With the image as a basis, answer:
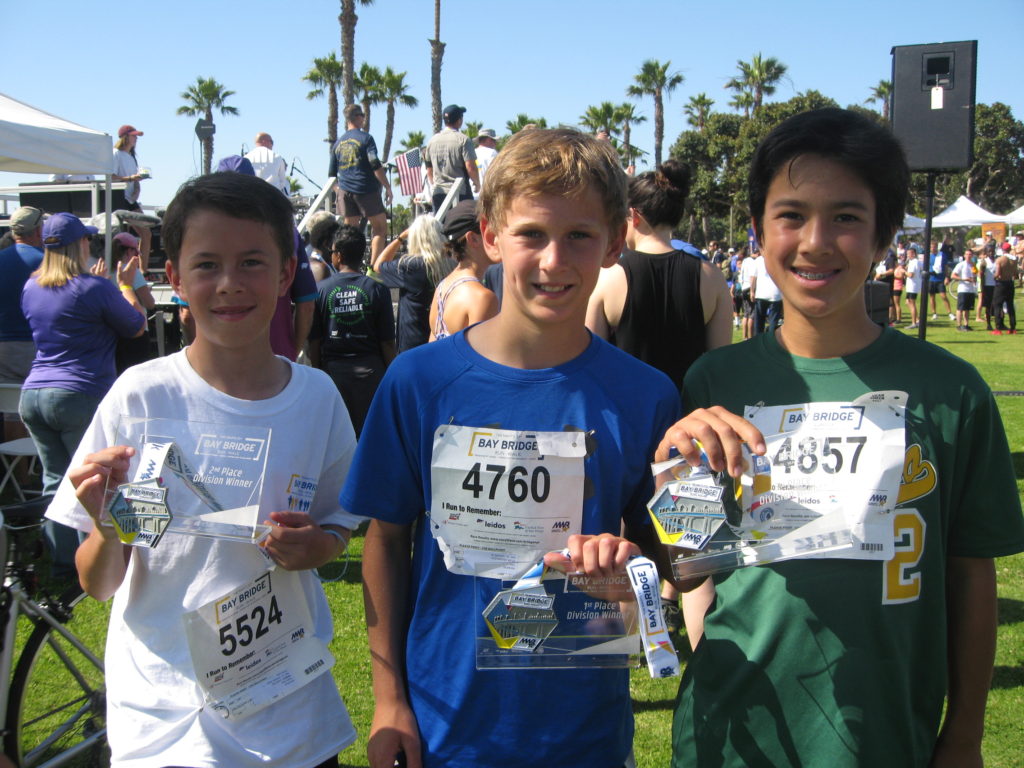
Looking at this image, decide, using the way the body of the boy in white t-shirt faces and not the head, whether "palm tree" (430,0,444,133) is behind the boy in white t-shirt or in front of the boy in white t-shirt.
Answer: behind

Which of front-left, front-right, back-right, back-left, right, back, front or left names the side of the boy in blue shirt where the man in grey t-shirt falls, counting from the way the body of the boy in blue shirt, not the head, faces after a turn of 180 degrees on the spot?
front

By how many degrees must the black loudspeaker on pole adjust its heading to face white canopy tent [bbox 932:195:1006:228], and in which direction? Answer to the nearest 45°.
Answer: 0° — it already faces it

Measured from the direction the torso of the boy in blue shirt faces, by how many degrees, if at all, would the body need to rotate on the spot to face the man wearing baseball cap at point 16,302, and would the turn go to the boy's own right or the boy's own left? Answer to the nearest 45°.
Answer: approximately 135° to the boy's own right

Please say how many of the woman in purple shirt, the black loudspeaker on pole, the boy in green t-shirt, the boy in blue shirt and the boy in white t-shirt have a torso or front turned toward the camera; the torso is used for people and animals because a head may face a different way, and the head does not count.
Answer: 3

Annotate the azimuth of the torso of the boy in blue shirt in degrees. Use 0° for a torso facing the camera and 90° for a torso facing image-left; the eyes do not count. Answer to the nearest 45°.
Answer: approximately 0°

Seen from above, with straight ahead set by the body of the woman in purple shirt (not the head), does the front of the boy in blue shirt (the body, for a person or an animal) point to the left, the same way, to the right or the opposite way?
the opposite way
